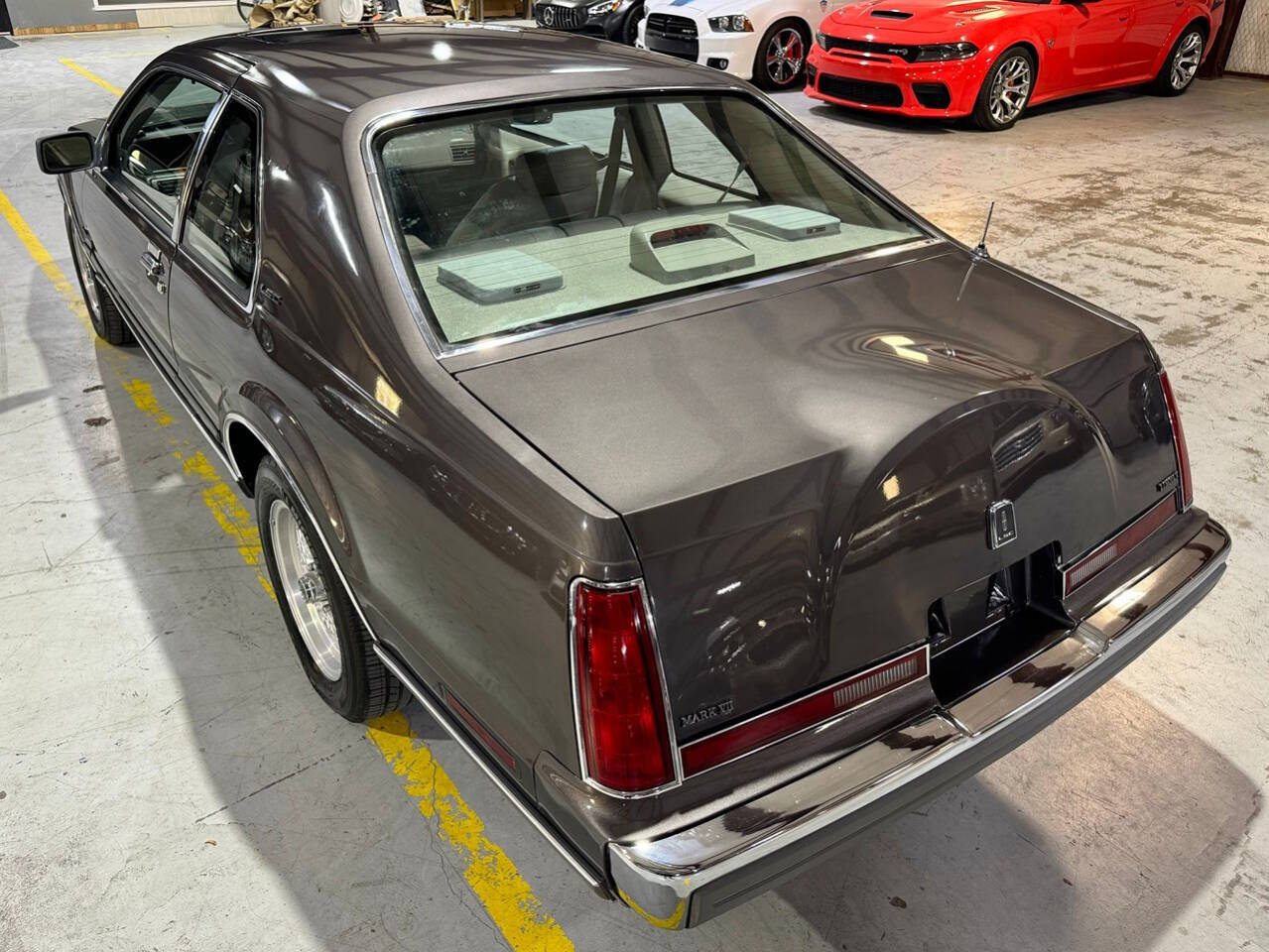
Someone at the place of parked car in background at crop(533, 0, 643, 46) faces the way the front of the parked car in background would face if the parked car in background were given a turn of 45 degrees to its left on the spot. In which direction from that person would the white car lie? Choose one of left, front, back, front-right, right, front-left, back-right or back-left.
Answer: front-left

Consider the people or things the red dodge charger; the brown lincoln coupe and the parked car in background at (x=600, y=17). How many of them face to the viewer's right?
0

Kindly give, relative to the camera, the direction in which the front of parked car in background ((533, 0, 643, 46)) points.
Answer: facing the viewer and to the left of the viewer

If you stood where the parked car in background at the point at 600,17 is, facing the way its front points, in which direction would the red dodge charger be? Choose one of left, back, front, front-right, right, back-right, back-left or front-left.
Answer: left

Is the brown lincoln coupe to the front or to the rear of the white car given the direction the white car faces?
to the front

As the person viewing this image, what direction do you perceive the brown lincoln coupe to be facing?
facing away from the viewer and to the left of the viewer

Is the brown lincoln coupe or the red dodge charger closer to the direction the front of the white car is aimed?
the brown lincoln coupe

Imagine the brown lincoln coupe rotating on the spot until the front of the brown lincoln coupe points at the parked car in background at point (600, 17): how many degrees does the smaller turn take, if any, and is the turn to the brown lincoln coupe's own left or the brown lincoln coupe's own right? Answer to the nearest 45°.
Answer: approximately 45° to the brown lincoln coupe's own right

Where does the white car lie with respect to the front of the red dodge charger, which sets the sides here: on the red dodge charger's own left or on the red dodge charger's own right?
on the red dodge charger's own right

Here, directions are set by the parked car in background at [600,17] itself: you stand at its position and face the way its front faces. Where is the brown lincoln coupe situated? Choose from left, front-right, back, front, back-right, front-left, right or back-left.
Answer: front-left

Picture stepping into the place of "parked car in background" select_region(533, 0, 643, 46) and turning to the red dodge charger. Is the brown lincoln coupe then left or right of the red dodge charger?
right
